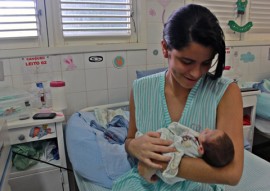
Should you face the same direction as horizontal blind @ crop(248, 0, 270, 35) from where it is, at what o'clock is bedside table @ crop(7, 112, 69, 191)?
The bedside table is roughly at 1 o'clock from the horizontal blind.

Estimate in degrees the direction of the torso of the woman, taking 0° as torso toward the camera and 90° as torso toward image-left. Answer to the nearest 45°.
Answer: approximately 0°

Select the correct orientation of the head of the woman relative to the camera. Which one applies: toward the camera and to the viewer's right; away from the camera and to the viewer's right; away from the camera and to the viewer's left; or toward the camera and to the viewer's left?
toward the camera and to the viewer's right

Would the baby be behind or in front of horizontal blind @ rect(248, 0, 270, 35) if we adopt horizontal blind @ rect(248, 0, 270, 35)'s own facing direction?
in front

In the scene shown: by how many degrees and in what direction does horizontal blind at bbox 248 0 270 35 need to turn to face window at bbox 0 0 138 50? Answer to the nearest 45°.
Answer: approximately 45° to its right

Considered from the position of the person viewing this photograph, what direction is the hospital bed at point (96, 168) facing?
facing the viewer and to the right of the viewer

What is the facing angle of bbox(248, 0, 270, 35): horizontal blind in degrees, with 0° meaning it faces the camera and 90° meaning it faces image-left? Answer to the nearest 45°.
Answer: approximately 0°

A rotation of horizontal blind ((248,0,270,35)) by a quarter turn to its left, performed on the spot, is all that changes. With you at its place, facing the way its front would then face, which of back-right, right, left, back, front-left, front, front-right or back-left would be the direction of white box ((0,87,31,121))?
back-right

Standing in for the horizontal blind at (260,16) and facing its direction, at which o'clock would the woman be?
The woman is roughly at 12 o'clock from the horizontal blind.

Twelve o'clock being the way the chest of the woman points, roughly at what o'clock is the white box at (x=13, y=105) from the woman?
The white box is roughly at 4 o'clock from the woman.

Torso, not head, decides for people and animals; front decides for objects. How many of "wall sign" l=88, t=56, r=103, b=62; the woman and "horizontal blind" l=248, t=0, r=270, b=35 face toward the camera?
3

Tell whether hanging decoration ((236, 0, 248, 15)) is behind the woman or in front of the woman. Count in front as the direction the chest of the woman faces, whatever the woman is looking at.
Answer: behind
